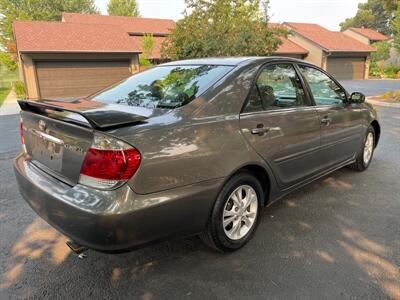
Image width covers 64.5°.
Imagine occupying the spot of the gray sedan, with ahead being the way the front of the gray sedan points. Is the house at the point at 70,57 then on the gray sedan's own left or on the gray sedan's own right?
on the gray sedan's own left

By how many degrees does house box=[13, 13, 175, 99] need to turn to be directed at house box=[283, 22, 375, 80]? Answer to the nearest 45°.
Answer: approximately 90° to its left

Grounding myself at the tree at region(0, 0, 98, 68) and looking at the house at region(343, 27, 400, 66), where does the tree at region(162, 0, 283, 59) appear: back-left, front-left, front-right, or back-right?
front-right

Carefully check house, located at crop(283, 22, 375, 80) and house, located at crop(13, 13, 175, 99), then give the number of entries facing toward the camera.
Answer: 2

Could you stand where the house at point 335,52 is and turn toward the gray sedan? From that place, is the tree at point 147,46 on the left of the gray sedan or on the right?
right

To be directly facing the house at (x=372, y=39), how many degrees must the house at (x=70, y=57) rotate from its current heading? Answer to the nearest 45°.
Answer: approximately 90° to its left

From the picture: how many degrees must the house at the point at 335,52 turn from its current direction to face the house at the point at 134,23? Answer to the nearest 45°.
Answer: approximately 45° to its right

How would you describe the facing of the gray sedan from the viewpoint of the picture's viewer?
facing away from the viewer and to the right of the viewer

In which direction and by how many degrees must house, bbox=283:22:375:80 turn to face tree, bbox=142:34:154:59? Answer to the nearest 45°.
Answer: approximately 45° to its right

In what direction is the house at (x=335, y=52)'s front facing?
toward the camera

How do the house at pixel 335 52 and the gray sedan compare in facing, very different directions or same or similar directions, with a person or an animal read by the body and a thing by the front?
very different directions

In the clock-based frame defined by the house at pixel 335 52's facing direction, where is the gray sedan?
The gray sedan is roughly at 12 o'clock from the house.

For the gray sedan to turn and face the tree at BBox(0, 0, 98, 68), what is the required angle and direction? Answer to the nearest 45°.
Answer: approximately 90° to its left

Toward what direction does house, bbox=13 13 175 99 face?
toward the camera
